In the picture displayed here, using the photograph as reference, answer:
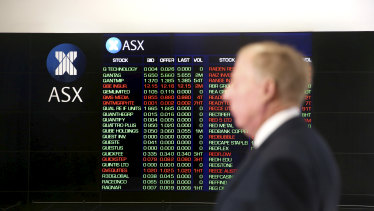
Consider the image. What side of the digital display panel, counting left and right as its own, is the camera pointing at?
front

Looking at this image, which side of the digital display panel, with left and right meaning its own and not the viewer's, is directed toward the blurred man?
front

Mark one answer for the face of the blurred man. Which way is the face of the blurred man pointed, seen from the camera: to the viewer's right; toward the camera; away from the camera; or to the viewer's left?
to the viewer's left

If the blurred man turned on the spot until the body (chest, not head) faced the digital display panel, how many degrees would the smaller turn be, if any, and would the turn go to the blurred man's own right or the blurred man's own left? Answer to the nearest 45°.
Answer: approximately 45° to the blurred man's own right

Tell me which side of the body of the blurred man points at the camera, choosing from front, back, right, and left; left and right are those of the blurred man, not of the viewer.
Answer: left

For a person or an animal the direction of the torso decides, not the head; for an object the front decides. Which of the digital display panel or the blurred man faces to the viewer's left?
the blurred man

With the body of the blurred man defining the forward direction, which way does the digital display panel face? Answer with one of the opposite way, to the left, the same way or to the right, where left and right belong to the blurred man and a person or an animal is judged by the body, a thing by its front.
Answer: to the left

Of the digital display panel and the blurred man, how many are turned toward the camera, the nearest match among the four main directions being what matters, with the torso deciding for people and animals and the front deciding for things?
1
